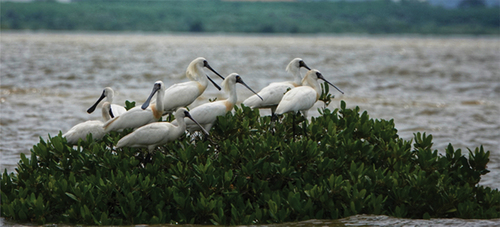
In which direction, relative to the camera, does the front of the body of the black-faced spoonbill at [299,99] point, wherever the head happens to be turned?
to the viewer's right

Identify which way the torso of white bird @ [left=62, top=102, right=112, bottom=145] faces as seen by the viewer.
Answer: to the viewer's right

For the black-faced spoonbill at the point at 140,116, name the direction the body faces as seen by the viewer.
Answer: to the viewer's right

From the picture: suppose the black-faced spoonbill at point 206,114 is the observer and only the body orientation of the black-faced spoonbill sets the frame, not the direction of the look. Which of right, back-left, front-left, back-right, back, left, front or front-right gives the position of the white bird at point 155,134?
back-right

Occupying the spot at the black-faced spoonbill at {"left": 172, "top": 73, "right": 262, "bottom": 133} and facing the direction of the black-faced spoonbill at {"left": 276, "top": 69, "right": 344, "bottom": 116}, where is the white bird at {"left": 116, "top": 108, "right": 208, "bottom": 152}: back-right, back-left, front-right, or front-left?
back-right

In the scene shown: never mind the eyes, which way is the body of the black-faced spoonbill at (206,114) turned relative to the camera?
to the viewer's right

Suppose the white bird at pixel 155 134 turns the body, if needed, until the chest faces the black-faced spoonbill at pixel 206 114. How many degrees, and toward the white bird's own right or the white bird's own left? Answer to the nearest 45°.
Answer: approximately 45° to the white bird's own left

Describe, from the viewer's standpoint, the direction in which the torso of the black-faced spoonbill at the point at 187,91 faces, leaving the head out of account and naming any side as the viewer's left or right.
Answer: facing to the right of the viewer

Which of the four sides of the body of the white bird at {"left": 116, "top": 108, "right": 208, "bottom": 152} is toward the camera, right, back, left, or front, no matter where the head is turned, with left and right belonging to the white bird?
right
